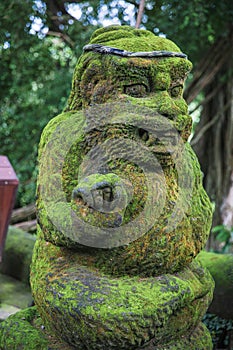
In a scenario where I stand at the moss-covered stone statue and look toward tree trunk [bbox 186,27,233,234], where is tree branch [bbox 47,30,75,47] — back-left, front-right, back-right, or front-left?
front-left

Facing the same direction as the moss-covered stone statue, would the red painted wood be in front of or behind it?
behind

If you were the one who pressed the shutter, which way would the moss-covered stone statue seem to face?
facing the viewer and to the right of the viewer

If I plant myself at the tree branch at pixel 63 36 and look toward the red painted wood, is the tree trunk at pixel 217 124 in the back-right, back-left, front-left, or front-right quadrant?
front-left

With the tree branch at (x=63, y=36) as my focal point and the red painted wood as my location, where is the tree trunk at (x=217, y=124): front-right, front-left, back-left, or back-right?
front-right

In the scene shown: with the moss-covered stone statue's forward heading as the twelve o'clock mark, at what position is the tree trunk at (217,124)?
The tree trunk is roughly at 8 o'clock from the moss-covered stone statue.

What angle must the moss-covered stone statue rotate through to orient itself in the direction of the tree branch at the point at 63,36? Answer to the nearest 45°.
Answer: approximately 135° to its left
